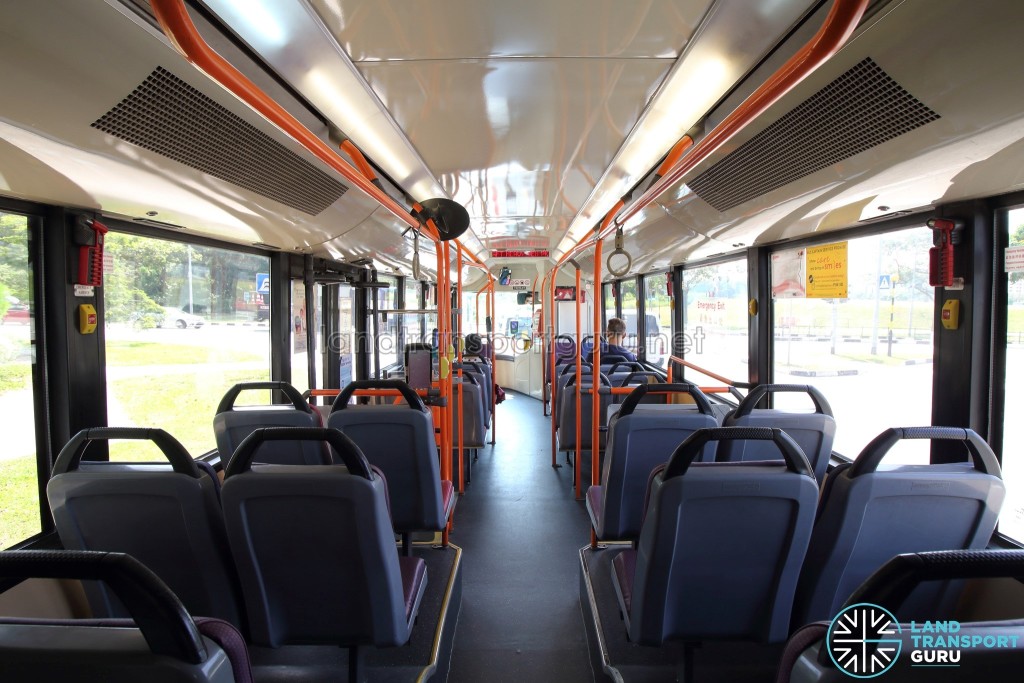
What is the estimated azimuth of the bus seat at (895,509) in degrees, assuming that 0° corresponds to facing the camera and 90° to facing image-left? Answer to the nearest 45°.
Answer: approximately 135°

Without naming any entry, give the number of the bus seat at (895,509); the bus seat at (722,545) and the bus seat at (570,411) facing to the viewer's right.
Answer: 0

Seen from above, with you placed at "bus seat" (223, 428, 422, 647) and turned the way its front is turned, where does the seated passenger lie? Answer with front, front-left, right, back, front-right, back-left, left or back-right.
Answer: front

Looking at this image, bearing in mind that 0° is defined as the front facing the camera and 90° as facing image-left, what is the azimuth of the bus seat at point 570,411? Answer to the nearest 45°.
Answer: approximately 180°

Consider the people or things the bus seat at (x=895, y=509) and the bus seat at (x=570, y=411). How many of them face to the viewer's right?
0

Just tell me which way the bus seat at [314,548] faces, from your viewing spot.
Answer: facing away from the viewer and to the right of the viewer

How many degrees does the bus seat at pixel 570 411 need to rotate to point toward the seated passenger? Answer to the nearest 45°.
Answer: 0° — it already faces them

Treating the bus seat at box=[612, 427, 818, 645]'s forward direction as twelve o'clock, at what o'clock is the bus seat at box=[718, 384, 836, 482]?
the bus seat at box=[718, 384, 836, 482] is roughly at 2 o'clock from the bus seat at box=[612, 427, 818, 645].

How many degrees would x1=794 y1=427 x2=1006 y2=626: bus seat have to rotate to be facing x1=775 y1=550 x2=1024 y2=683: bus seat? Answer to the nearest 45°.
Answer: approximately 135° to its left

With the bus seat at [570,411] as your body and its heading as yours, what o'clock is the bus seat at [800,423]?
the bus seat at [800,423] is roughly at 5 o'clock from the bus seat at [570,411].

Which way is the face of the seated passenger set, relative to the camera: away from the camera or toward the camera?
away from the camera

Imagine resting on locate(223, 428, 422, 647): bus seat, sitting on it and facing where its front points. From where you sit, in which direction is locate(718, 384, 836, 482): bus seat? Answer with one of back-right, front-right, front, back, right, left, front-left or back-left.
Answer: front-right
